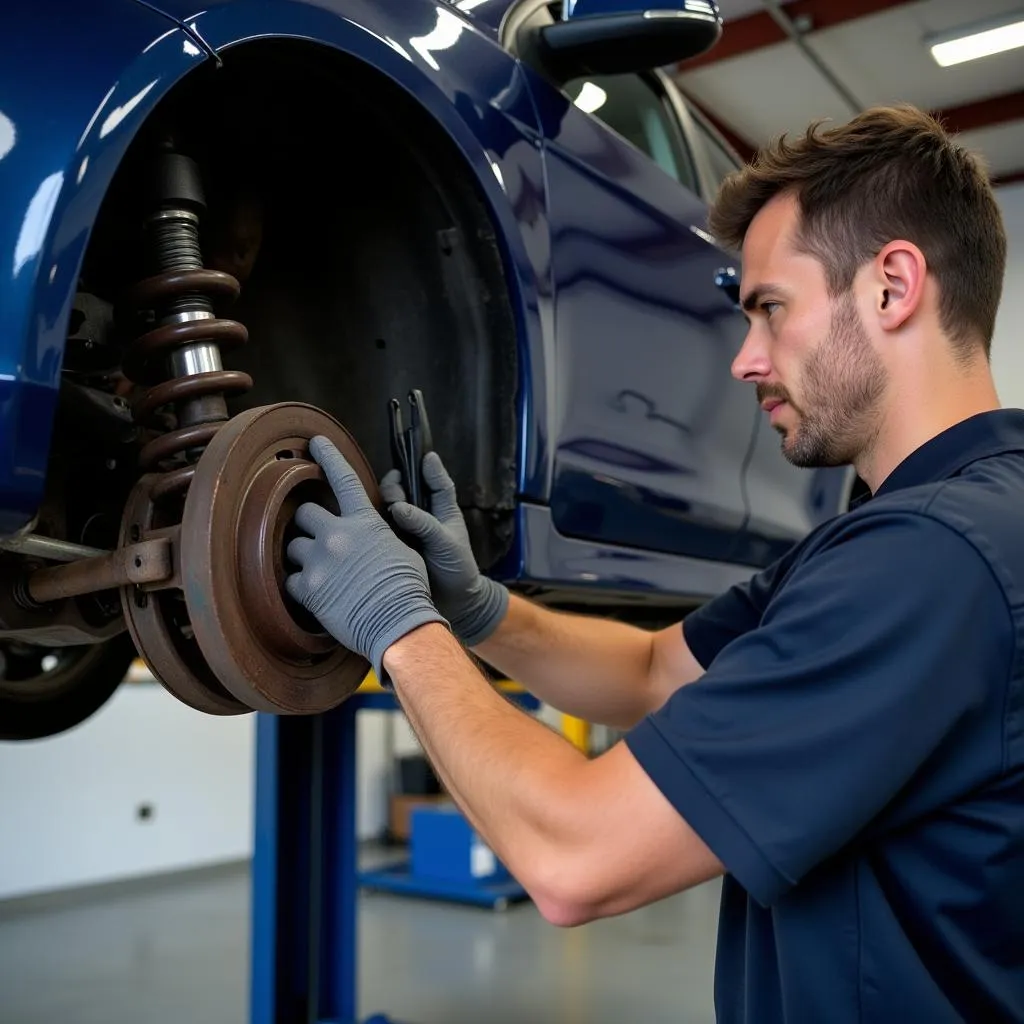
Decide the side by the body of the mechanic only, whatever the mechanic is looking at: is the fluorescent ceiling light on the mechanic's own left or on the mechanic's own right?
on the mechanic's own right

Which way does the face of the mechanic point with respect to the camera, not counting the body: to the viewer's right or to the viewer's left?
to the viewer's left

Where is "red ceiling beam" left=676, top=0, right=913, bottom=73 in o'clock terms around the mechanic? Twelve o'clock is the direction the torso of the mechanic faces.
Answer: The red ceiling beam is roughly at 3 o'clock from the mechanic.

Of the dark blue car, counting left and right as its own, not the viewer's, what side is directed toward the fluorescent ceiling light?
back

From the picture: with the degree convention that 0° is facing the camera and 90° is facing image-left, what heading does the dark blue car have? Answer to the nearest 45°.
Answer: approximately 45°

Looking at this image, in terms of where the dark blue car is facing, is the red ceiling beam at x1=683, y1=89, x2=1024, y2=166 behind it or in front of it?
behind

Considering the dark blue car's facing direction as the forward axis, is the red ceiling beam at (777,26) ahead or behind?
behind

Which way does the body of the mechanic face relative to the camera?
to the viewer's left
